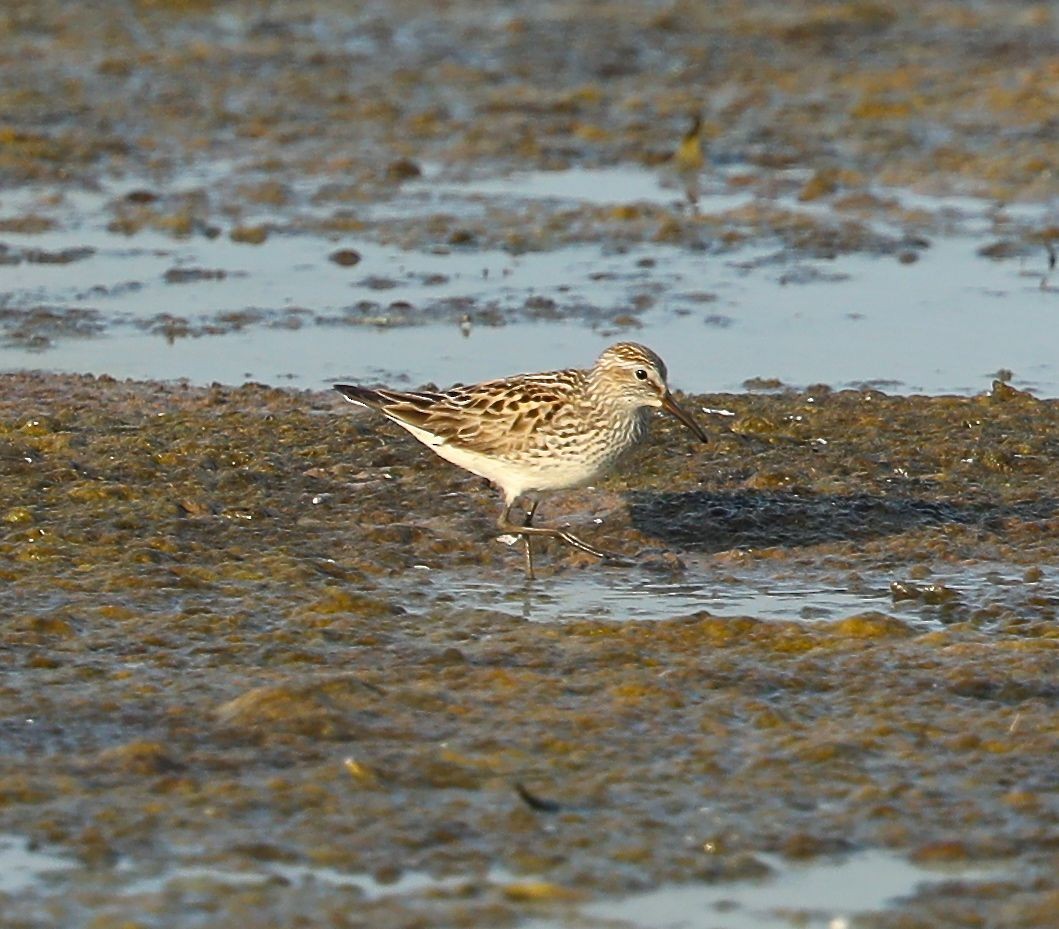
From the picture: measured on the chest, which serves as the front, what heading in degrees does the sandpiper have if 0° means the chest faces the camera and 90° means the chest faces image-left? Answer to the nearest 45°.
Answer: approximately 270°
